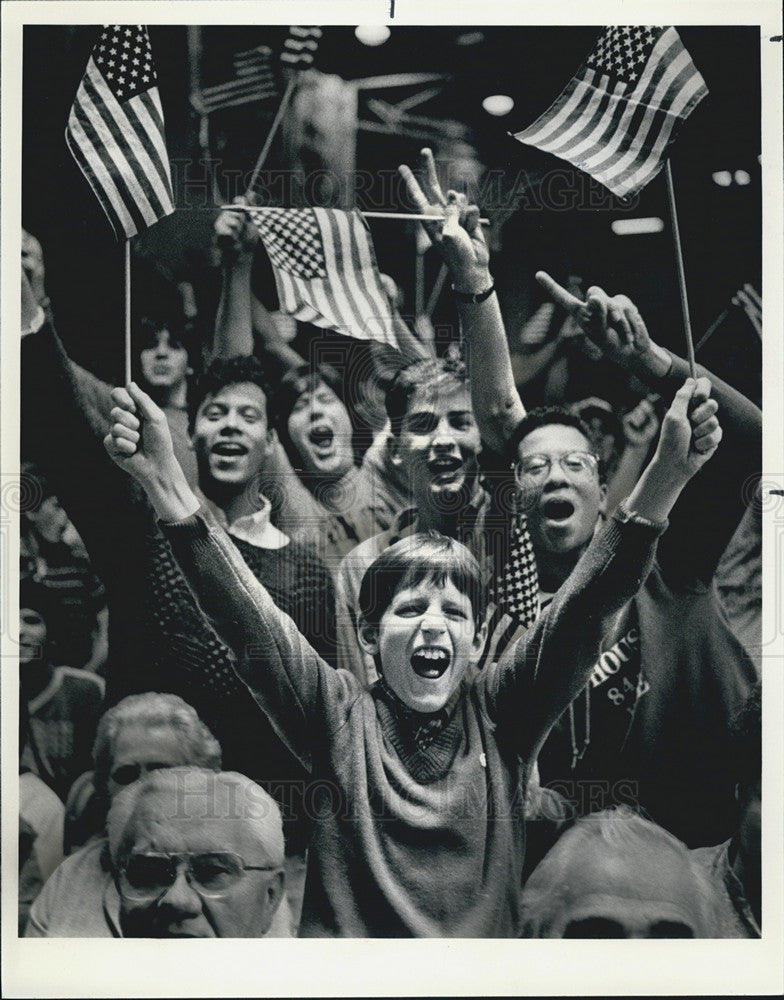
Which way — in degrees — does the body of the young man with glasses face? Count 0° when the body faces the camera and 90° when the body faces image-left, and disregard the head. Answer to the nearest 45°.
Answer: approximately 45°
